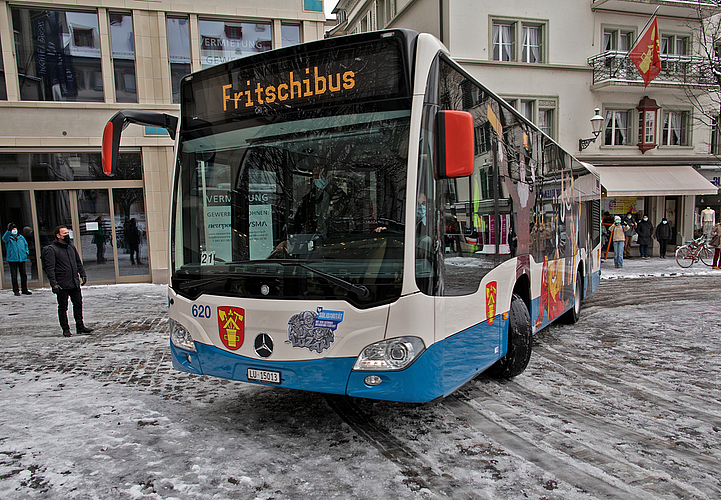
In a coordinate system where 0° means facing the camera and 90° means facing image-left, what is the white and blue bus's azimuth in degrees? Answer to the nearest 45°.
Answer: approximately 45°

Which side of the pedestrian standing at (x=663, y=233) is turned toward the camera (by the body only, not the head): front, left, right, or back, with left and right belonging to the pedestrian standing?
front

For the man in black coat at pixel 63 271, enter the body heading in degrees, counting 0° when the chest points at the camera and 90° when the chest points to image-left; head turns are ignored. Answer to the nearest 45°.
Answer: approximately 315°

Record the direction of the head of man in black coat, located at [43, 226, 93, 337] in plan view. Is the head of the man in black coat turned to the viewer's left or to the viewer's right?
to the viewer's right

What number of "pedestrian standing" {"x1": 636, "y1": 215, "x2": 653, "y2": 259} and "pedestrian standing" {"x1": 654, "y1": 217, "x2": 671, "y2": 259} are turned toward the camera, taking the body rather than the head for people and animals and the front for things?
2

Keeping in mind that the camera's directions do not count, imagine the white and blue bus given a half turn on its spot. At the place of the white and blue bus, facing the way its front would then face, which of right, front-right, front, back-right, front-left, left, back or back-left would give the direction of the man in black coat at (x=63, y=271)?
left

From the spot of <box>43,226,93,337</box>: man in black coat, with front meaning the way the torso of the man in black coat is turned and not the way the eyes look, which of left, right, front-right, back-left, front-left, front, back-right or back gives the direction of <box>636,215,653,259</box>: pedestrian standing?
front-left
